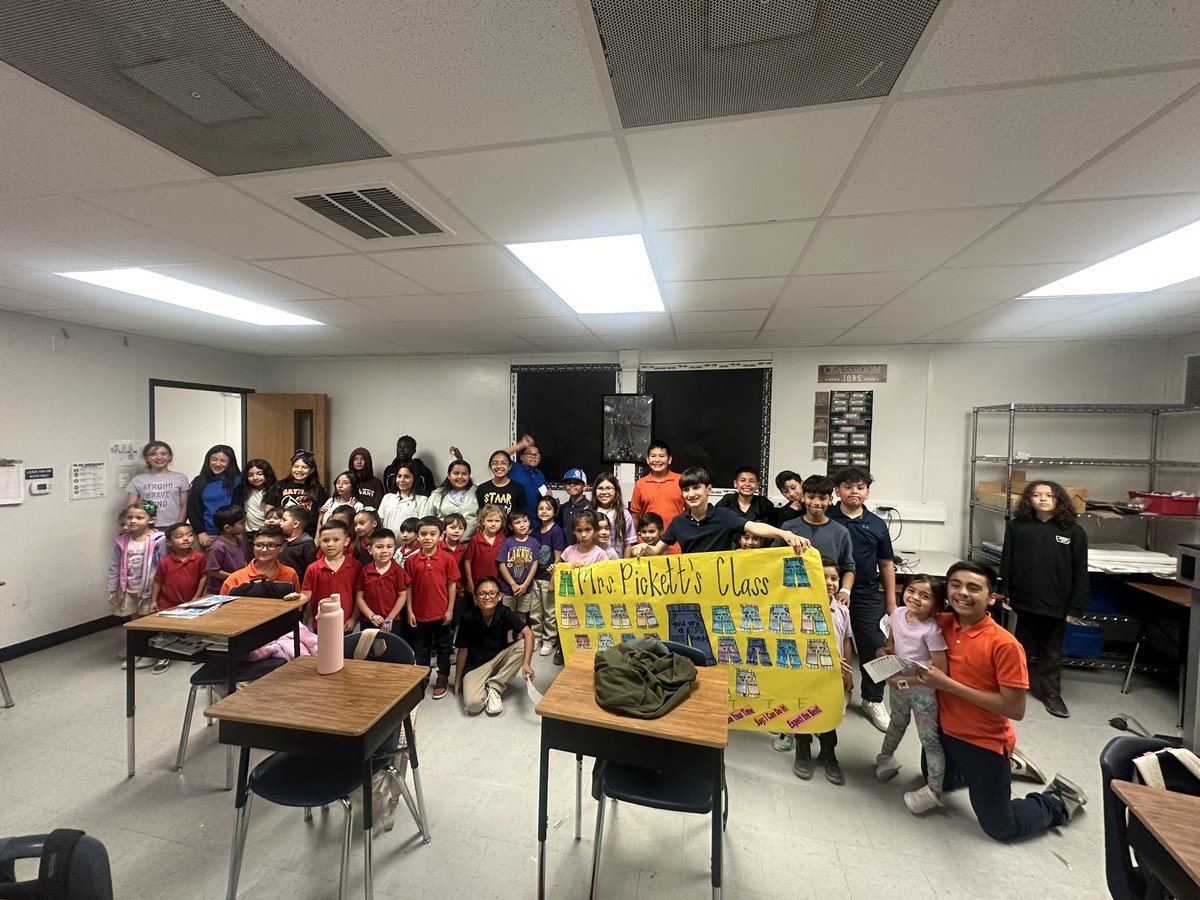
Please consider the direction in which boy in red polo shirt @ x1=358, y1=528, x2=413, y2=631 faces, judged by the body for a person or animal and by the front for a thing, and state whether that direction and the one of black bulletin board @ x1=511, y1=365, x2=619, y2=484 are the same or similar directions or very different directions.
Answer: same or similar directions

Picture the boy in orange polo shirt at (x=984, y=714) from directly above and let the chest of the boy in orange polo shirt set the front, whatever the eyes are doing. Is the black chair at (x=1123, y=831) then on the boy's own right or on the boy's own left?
on the boy's own left

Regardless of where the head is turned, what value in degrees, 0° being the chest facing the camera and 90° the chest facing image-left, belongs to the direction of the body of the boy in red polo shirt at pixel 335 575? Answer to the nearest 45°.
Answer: approximately 0°

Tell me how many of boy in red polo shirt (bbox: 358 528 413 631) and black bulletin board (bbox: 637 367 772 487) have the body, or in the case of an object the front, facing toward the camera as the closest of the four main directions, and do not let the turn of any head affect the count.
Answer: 2

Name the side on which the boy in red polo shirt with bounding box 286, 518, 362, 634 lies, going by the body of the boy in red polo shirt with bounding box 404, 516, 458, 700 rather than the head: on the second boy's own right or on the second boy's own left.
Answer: on the second boy's own right

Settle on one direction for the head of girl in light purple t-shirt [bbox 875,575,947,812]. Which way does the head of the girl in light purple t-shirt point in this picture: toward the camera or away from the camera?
toward the camera

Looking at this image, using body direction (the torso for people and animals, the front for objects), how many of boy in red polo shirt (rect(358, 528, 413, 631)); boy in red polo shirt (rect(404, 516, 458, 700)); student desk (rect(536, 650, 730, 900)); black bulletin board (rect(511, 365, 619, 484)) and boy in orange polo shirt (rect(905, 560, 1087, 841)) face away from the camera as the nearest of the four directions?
1

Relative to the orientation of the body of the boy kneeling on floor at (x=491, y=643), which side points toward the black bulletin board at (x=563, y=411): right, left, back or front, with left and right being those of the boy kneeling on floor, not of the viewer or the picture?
back

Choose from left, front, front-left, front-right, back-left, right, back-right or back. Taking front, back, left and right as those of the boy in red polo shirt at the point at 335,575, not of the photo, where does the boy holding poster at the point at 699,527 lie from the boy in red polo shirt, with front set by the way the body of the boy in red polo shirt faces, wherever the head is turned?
front-left

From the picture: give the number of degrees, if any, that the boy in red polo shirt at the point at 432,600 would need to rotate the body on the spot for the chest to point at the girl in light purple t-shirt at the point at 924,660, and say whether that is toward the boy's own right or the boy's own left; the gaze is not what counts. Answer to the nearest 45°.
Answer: approximately 45° to the boy's own left

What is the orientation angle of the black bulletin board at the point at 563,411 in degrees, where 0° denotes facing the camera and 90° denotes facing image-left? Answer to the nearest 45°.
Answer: approximately 0°

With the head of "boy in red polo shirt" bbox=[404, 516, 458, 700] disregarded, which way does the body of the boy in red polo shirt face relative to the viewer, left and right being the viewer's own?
facing the viewer

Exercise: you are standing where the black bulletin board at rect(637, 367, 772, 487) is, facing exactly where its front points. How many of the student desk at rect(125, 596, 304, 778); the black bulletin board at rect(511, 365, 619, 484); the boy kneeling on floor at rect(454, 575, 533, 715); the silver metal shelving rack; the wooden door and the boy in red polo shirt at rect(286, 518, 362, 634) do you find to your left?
1

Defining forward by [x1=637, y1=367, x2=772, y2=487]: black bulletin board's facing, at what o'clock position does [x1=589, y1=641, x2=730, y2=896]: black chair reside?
The black chair is roughly at 12 o'clock from the black bulletin board.

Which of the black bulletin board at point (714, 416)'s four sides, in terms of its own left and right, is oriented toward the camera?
front

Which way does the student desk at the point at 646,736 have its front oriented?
away from the camera
